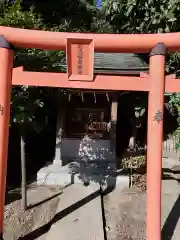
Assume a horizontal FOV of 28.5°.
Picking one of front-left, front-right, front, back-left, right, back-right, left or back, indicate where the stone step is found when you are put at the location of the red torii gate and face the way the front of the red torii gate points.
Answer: back

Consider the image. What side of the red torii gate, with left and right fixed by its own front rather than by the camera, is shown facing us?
front
